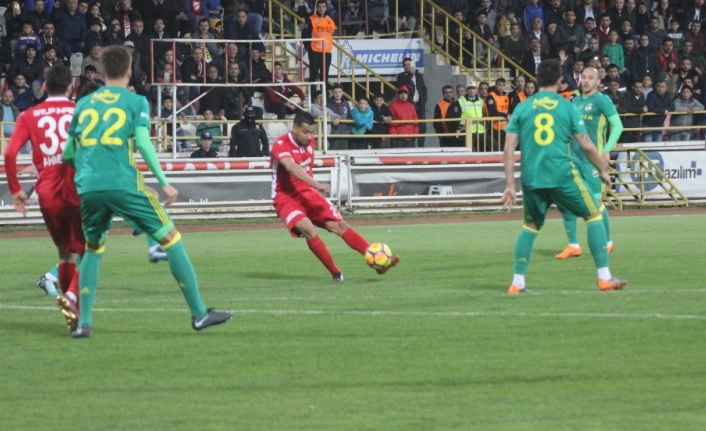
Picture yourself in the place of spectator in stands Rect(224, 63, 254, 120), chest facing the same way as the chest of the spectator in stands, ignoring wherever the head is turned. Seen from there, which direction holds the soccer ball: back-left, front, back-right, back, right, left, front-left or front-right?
front

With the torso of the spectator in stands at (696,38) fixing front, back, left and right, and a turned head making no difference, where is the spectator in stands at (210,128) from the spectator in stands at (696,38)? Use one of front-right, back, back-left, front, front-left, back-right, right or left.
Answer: front-right

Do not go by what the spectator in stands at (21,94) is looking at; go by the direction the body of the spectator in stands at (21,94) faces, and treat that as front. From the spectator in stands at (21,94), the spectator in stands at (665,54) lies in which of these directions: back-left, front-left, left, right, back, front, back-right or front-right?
left

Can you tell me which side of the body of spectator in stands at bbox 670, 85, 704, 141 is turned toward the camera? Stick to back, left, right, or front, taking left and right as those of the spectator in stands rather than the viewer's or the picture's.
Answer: front

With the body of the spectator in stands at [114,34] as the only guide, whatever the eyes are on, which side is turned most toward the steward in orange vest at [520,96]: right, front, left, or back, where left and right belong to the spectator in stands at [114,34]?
left

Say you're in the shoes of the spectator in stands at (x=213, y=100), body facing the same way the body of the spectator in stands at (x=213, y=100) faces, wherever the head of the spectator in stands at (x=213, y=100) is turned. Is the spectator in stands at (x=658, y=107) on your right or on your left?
on your left

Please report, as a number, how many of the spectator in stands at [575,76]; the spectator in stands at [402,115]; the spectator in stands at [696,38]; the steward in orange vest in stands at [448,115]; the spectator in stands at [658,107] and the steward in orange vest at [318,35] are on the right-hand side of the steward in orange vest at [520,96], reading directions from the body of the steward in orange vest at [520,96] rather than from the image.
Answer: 3

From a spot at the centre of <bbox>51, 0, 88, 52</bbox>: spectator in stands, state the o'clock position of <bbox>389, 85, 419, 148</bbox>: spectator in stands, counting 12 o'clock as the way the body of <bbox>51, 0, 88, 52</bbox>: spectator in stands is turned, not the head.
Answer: <bbox>389, 85, 419, 148</bbox>: spectator in stands is roughly at 9 o'clock from <bbox>51, 0, 88, 52</bbox>: spectator in stands.

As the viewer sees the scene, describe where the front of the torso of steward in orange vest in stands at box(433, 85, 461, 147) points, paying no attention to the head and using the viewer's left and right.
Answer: facing the viewer

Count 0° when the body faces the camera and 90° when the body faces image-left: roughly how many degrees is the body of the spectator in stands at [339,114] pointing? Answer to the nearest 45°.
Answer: approximately 0°

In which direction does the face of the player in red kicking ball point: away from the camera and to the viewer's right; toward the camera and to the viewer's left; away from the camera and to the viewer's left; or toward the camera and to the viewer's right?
toward the camera and to the viewer's right

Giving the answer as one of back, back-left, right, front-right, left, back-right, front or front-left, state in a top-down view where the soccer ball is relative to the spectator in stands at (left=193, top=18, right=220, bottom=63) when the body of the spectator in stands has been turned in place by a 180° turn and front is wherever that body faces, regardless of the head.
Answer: back
